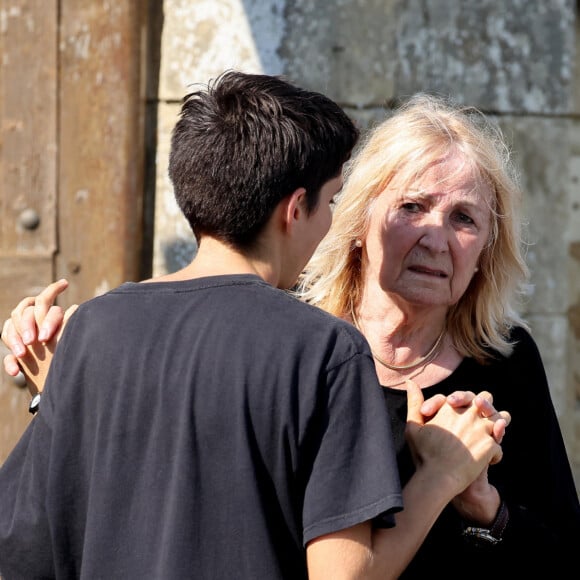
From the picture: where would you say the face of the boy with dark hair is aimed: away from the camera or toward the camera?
away from the camera

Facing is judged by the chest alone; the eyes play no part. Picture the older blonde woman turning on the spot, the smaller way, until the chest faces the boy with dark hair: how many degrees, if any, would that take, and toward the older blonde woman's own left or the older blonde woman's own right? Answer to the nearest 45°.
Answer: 0° — they already face them

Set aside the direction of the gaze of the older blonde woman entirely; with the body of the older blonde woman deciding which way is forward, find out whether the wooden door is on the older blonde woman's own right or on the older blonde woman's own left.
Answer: on the older blonde woman's own right

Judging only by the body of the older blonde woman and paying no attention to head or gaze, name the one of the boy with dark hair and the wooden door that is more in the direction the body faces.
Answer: the boy with dark hair

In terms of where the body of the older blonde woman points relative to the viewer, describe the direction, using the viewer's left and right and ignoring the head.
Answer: facing the viewer

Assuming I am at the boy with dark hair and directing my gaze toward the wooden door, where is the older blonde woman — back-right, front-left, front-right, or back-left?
front-right
